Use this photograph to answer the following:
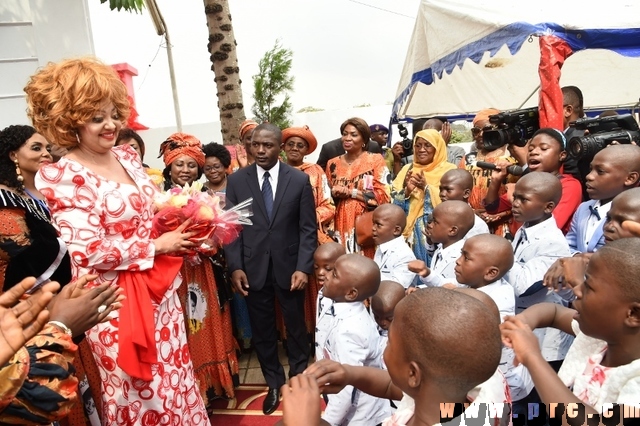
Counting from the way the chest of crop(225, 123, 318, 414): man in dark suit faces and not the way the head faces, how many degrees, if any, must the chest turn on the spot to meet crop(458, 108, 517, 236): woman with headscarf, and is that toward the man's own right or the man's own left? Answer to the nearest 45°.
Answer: approximately 90° to the man's own left

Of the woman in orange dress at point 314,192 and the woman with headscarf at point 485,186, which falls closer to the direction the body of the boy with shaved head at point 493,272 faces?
the woman in orange dress

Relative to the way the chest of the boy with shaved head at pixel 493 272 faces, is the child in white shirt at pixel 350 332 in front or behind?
in front

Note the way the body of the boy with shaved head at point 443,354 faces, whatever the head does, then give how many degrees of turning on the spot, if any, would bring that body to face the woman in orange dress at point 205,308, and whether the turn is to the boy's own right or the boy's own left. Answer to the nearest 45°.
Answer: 0° — they already face them

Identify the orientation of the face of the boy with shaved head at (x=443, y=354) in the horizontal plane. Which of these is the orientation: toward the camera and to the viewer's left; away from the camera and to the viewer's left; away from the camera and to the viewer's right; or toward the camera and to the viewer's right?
away from the camera and to the viewer's left

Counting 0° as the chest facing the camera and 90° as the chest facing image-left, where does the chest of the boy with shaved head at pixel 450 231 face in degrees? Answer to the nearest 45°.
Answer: approximately 90°

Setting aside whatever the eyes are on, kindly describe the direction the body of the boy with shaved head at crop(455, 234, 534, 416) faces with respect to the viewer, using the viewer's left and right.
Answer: facing to the left of the viewer

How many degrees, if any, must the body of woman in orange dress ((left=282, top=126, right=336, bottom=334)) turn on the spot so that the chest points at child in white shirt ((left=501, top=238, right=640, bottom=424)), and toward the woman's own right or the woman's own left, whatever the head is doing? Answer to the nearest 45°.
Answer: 0° — they already face them

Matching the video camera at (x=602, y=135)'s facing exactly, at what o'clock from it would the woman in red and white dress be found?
The woman in red and white dress is roughly at 12 o'clock from the video camera.

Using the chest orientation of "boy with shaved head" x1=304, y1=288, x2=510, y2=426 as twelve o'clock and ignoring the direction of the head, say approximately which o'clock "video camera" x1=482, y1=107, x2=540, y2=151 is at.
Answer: The video camera is roughly at 2 o'clock from the boy with shaved head.

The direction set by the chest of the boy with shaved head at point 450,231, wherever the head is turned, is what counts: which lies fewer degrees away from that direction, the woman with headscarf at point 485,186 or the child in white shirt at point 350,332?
the child in white shirt

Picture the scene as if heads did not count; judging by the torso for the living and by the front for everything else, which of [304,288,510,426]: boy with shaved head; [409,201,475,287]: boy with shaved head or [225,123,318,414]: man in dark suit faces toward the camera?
the man in dark suit

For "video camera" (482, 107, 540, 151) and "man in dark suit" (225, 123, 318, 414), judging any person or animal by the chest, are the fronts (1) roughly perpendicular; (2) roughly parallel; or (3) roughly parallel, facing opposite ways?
roughly perpendicular

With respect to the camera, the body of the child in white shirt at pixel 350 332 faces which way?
to the viewer's left
